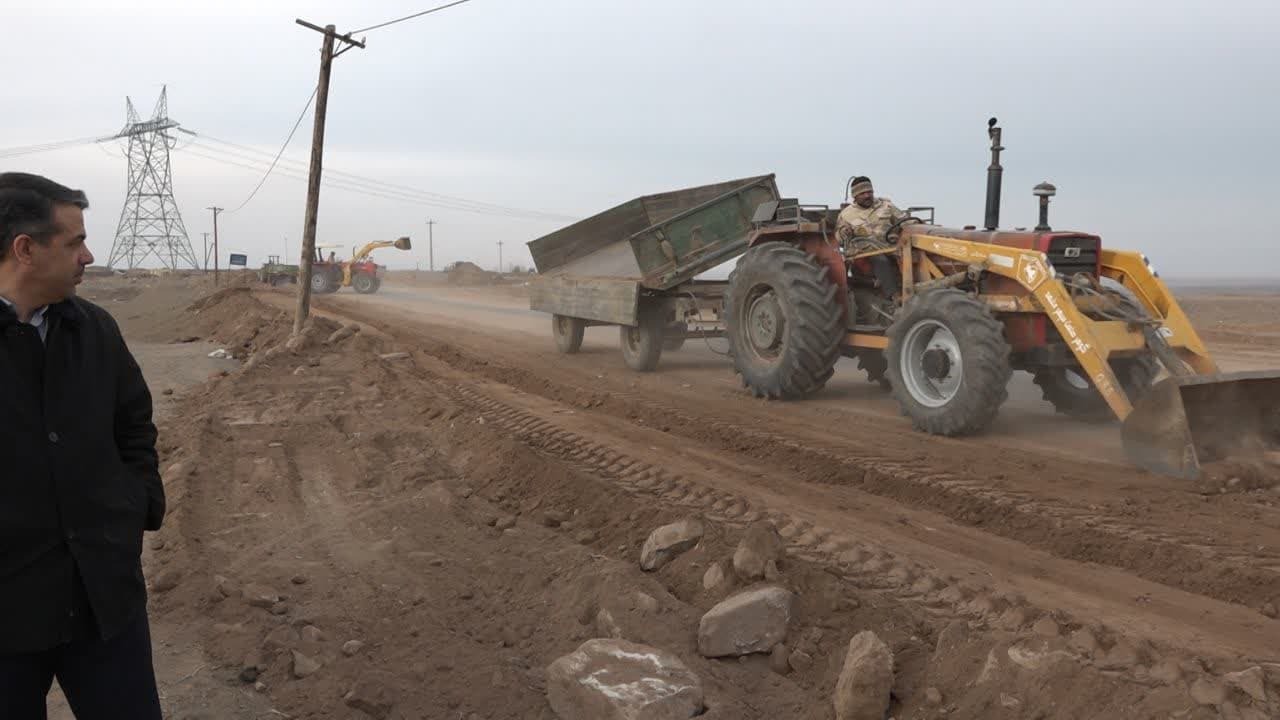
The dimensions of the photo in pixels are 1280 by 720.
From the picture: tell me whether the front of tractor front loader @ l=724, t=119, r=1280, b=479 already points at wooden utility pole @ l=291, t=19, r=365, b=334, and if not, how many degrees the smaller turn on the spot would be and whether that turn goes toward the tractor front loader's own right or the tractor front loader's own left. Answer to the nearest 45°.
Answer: approximately 180°

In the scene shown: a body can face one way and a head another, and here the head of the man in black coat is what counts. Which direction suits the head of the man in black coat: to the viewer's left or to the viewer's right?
to the viewer's right

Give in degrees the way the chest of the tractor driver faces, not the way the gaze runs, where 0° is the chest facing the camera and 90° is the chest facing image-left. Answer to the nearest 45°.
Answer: approximately 315°

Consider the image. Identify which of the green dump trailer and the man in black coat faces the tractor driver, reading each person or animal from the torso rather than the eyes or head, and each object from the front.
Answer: the green dump trailer

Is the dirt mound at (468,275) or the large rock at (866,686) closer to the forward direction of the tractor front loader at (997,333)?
the large rock

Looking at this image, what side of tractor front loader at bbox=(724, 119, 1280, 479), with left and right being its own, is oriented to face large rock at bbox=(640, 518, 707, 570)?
right

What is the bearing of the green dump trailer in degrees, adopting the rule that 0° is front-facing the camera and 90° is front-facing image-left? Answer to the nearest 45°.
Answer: approximately 315°

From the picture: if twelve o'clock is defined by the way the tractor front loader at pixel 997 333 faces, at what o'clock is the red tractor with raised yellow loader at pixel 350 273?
The red tractor with raised yellow loader is roughly at 6 o'clock from the tractor front loader.
